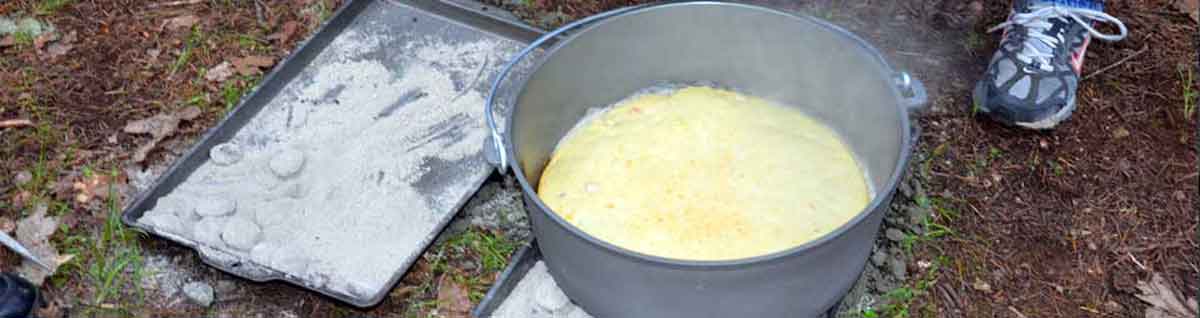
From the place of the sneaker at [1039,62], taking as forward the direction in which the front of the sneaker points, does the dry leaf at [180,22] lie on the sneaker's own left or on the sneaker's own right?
on the sneaker's own right

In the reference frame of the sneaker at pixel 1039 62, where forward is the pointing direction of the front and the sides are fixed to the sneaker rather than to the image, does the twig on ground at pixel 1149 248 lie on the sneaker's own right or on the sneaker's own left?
on the sneaker's own left

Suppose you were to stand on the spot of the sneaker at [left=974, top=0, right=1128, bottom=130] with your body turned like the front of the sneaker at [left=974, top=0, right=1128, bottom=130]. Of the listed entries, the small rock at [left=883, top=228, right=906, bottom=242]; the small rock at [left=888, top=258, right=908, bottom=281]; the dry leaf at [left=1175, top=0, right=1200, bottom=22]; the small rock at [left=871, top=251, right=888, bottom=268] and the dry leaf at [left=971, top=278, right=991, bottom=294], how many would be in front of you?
4

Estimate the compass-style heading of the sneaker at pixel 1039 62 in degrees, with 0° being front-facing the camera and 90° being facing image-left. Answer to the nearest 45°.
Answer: approximately 0°

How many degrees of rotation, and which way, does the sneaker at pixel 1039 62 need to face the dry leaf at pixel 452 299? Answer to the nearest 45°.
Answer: approximately 45° to its right
